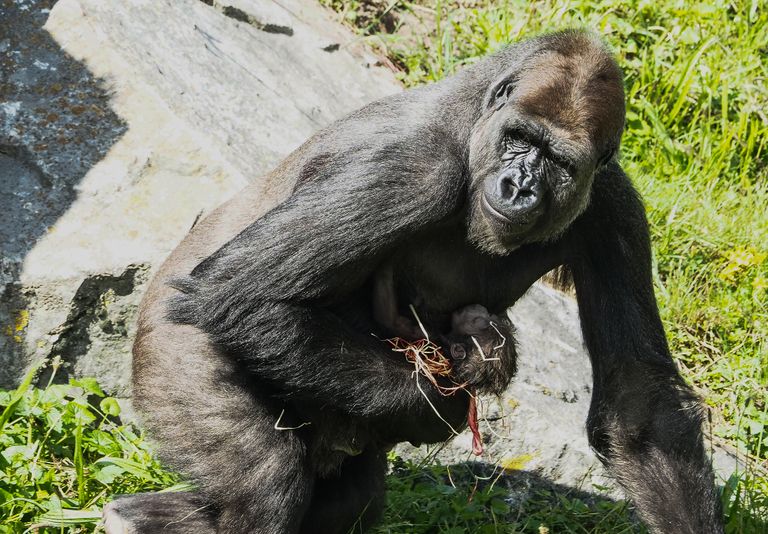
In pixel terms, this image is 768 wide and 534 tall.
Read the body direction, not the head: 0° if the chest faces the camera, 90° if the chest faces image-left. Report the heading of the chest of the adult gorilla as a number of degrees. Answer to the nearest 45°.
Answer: approximately 315°
